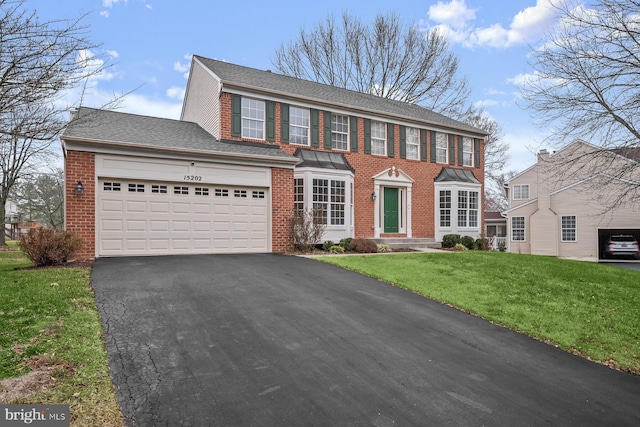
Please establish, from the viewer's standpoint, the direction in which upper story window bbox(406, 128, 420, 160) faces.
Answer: facing the viewer and to the right of the viewer

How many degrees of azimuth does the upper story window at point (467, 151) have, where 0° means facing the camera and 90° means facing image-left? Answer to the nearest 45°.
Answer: approximately 315°

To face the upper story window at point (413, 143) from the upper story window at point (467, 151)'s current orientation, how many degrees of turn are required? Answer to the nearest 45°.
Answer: approximately 90° to its right

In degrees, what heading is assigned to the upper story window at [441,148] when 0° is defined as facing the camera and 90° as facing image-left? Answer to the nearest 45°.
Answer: approximately 315°

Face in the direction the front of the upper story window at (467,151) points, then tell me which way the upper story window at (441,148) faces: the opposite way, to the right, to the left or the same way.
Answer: the same way

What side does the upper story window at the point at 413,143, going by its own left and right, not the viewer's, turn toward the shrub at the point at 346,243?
right

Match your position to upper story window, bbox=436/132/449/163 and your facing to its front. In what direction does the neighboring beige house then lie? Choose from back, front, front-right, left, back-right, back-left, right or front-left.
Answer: left

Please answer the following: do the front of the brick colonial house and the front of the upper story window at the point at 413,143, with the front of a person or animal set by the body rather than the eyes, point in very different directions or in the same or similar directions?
same or similar directions

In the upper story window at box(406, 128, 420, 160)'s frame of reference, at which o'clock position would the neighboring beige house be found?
The neighboring beige house is roughly at 9 o'clock from the upper story window.

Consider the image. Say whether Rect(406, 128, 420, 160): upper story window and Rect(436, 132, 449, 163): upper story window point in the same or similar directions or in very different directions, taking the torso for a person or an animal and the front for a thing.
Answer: same or similar directions

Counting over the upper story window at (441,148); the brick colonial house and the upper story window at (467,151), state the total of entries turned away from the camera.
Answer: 0

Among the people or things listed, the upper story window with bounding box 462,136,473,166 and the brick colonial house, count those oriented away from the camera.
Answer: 0

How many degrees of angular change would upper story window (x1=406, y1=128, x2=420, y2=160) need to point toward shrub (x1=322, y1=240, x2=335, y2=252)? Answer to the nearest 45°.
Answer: approximately 90° to its right
